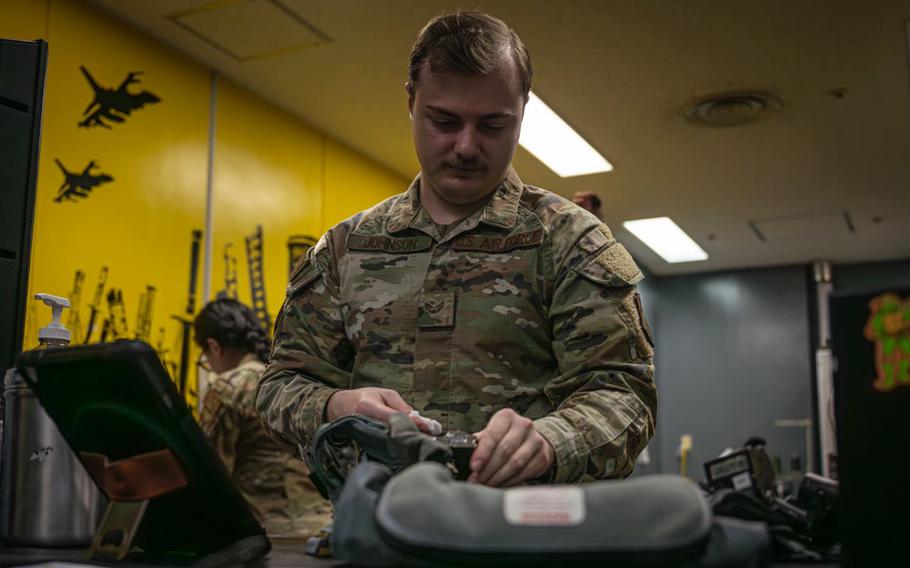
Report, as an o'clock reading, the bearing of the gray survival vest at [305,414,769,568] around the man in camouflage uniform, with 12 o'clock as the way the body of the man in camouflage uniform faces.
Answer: The gray survival vest is roughly at 12 o'clock from the man in camouflage uniform.

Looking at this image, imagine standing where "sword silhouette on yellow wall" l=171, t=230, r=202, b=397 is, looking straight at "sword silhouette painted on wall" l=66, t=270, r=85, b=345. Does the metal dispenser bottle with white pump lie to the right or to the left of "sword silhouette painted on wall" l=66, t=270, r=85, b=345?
left

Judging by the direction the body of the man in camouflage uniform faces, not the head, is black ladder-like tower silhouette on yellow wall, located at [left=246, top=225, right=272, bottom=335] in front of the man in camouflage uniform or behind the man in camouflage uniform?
behind

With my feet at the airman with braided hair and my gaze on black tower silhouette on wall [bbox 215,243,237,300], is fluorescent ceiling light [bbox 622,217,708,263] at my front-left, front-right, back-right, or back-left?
front-right

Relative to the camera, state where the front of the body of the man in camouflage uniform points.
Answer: toward the camera

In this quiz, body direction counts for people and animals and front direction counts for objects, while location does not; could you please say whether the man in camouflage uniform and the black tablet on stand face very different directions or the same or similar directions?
very different directions

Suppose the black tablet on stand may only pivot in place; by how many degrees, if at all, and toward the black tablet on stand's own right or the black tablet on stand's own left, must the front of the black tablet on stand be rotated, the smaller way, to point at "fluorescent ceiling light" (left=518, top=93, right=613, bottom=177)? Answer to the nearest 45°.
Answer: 0° — it already faces it

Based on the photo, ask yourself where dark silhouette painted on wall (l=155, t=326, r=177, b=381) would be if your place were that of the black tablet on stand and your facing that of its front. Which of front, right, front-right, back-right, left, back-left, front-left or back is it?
front-left

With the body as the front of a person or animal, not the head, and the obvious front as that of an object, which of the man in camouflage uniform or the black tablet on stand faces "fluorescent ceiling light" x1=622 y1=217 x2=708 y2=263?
the black tablet on stand

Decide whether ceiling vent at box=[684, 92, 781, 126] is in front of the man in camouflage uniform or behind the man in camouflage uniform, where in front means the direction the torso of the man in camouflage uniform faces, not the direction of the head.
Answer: behind

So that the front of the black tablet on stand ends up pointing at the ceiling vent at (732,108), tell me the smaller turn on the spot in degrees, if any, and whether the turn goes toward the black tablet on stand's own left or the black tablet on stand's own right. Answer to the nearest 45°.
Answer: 0° — it already faces it

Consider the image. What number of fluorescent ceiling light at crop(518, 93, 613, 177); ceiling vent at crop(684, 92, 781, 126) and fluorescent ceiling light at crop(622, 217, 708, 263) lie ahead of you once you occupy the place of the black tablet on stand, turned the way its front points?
3

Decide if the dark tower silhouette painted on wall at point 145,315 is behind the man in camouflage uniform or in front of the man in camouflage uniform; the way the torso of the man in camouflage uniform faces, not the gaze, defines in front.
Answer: behind

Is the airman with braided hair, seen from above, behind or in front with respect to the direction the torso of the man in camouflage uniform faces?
behind

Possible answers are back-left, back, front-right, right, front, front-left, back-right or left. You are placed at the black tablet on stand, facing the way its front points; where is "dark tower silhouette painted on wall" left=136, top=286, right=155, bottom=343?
front-left

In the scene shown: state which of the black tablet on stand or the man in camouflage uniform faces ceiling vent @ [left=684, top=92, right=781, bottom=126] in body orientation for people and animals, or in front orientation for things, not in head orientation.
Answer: the black tablet on stand

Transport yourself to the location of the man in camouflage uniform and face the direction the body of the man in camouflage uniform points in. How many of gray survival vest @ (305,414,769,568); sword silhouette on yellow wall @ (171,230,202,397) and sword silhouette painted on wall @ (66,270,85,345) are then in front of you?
1

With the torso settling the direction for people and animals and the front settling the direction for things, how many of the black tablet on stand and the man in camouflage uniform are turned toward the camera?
1
